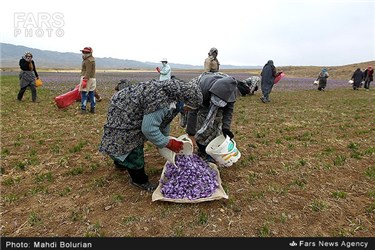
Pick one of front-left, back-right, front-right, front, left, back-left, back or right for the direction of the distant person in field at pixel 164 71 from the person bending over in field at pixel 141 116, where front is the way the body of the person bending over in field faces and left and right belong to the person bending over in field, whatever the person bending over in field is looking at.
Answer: left

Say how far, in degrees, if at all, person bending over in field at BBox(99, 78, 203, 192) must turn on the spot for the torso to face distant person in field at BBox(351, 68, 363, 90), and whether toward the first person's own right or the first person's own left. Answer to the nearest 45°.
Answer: approximately 45° to the first person's own left

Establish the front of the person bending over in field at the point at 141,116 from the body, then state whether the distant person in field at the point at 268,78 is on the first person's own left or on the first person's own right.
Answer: on the first person's own left

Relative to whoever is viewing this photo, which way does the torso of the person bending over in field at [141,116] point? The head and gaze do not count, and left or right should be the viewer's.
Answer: facing to the right of the viewer

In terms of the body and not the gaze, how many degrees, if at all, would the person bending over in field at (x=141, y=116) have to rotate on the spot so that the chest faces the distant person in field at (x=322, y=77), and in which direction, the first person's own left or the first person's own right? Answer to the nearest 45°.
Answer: approximately 45° to the first person's own left
